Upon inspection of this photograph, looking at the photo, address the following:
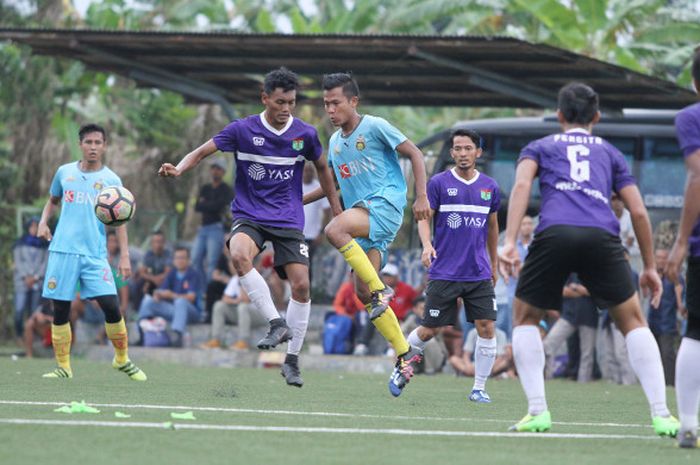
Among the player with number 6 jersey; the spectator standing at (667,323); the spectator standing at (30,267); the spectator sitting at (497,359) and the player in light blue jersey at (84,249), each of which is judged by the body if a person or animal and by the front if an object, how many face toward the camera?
4

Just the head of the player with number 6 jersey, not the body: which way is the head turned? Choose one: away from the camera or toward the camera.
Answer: away from the camera

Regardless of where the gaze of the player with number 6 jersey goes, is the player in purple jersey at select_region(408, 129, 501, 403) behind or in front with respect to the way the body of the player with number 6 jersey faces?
in front

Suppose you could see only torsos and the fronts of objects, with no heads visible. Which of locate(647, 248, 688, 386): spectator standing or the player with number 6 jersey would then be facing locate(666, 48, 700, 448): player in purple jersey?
the spectator standing

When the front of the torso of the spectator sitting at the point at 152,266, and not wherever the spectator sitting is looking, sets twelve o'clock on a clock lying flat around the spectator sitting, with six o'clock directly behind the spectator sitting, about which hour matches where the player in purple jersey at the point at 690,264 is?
The player in purple jersey is roughly at 10 o'clock from the spectator sitting.

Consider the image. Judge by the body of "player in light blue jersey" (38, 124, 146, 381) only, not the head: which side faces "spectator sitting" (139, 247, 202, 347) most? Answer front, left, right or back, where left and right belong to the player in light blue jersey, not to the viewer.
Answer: back

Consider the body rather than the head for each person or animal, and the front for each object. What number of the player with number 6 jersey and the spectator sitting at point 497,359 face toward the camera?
1

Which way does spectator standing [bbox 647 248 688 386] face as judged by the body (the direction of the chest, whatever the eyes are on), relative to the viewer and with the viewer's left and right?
facing the viewer
